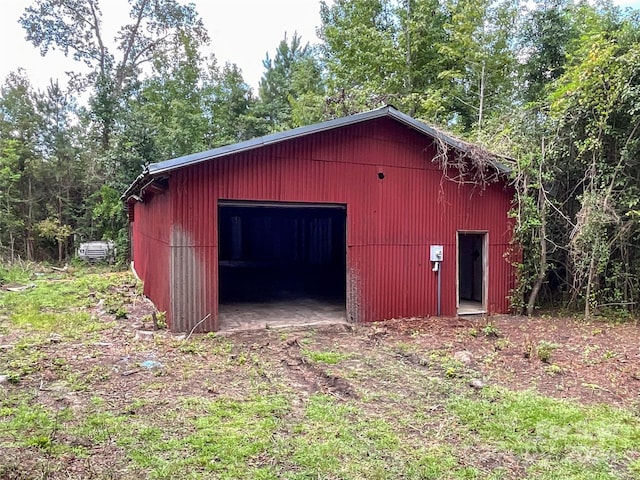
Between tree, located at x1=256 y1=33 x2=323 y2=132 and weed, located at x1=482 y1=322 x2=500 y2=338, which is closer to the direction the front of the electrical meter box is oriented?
the weed

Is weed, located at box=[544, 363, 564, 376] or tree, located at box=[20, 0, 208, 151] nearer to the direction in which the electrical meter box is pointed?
the weed

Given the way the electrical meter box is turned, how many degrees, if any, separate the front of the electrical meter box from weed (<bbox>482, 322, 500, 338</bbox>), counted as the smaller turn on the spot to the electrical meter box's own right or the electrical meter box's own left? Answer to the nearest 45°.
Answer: approximately 45° to the electrical meter box's own left

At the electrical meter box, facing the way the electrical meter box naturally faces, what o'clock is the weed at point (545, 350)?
The weed is roughly at 11 o'clock from the electrical meter box.

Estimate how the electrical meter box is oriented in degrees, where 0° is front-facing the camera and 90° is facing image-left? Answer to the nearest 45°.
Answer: approximately 0°

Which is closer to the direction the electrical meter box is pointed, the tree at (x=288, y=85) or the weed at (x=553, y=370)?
the weed

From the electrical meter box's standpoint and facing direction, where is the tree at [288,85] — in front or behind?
behind

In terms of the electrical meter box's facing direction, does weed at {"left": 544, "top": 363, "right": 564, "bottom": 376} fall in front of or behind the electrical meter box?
in front

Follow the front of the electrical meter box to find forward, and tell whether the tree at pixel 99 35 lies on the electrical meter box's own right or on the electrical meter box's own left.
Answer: on the electrical meter box's own right
